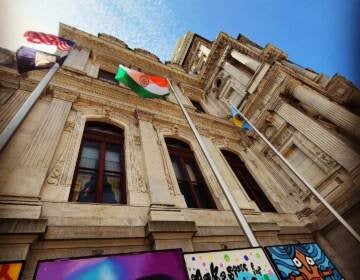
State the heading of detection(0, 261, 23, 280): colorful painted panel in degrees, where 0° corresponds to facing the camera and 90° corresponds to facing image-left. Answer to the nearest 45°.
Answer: approximately 0°
